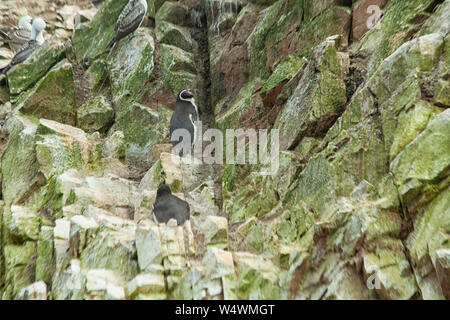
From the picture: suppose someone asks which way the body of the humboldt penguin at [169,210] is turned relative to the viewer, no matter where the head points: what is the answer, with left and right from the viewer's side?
facing away from the viewer and to the left of the viewer

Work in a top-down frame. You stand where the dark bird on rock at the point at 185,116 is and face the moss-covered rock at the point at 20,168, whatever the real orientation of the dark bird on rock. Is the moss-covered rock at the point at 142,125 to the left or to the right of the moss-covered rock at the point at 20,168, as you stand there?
right
